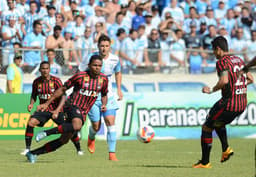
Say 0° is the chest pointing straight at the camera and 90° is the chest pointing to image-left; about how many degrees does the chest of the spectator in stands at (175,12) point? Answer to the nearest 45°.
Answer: approximately 0°

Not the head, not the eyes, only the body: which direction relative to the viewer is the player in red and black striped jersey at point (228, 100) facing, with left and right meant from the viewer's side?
facing away from the viewer and to the left of the viewer

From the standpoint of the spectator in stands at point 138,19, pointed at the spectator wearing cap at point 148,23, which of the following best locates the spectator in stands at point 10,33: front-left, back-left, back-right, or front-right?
back-right

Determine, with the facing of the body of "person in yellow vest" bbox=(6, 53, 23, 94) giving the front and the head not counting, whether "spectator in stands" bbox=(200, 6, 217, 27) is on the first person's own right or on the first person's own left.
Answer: on the first person's own left

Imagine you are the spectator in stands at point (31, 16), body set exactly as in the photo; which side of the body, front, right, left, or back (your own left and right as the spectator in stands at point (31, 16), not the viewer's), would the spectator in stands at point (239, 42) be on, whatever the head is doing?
left

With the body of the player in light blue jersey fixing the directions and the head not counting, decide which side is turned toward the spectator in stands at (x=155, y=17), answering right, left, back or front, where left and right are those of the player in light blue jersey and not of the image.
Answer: back

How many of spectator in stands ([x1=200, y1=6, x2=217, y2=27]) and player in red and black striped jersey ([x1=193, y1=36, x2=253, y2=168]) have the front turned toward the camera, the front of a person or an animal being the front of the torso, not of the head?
1

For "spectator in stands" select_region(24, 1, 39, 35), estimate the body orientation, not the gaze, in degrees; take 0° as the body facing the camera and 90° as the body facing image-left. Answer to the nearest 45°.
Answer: approximately 0°
